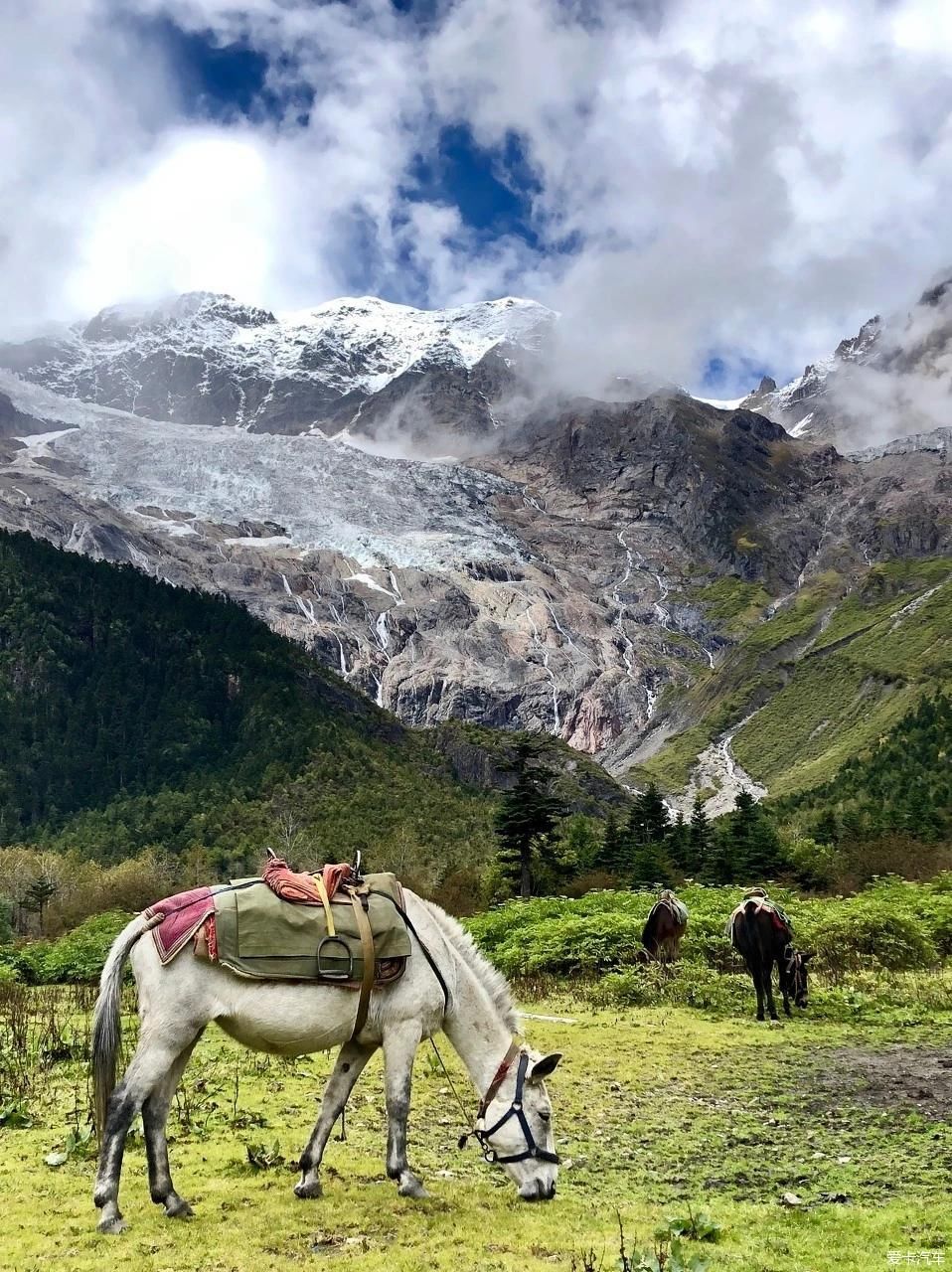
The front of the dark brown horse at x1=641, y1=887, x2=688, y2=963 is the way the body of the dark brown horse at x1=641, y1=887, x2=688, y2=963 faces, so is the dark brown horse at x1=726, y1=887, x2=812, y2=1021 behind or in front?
behind

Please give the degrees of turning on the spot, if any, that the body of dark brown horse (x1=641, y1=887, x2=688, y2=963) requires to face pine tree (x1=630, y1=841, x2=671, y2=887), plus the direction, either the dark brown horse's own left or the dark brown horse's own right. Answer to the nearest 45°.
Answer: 0° — it already faces it

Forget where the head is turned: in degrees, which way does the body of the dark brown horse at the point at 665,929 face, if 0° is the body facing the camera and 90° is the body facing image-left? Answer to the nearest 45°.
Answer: approximately 180°

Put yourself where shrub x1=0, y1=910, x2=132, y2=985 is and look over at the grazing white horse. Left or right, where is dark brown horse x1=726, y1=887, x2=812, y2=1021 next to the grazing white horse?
left

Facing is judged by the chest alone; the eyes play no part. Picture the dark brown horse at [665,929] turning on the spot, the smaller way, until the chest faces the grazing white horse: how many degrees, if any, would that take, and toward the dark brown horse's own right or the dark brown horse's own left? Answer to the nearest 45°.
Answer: approximately 180°

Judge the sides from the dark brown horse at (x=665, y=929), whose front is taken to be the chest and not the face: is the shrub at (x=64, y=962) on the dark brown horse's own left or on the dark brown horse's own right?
on the dark brown horse's own left

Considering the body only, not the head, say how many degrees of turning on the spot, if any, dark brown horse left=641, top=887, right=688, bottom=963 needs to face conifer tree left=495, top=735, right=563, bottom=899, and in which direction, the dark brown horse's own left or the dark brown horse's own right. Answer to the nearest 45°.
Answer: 0° — it already faces it

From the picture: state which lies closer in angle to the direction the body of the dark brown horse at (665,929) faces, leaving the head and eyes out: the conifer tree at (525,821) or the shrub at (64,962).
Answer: the conifer tree
